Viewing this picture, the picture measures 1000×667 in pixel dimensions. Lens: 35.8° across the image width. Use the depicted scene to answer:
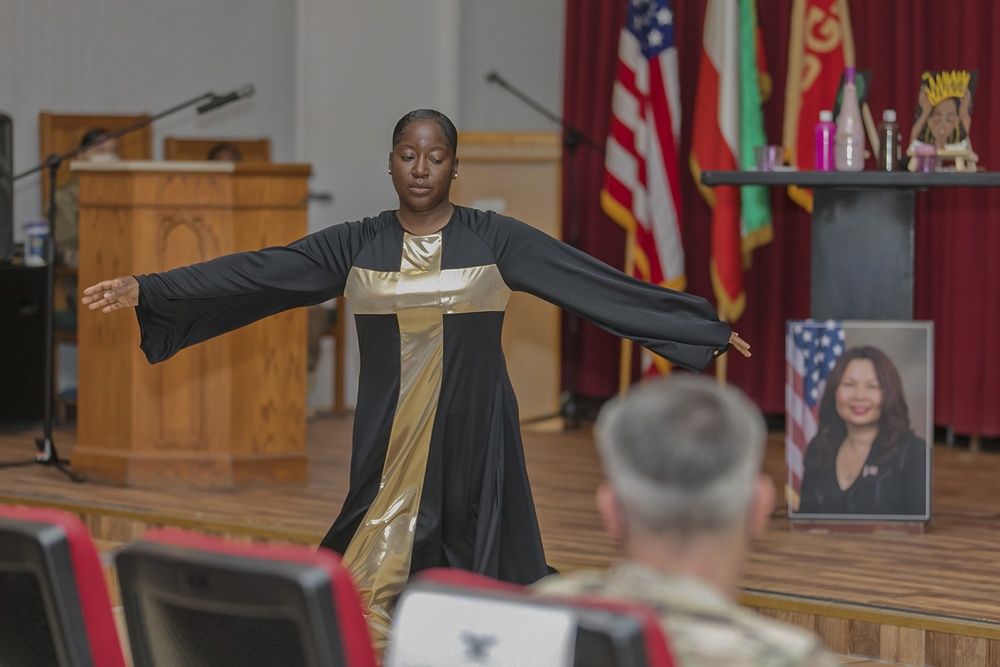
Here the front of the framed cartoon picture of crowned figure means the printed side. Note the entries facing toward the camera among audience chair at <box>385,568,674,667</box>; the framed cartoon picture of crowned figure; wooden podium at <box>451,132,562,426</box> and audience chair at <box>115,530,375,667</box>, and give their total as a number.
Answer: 2

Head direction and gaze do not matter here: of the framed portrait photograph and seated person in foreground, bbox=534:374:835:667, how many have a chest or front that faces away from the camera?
1

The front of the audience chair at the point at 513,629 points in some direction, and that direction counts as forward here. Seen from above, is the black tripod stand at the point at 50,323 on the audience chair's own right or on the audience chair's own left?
on the audience chair's own left

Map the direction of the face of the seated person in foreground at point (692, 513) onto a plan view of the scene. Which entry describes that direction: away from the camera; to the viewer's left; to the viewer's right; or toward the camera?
away from the camera

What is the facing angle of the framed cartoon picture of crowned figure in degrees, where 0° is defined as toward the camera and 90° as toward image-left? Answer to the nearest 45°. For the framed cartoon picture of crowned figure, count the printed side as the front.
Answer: approximately 0°

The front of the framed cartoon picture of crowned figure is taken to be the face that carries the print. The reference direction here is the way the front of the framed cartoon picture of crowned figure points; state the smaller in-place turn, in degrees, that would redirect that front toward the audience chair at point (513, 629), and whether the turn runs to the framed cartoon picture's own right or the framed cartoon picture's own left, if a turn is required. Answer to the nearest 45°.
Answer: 0° — it already faces it

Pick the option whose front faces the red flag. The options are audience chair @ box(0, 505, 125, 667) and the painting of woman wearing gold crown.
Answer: the audience chair

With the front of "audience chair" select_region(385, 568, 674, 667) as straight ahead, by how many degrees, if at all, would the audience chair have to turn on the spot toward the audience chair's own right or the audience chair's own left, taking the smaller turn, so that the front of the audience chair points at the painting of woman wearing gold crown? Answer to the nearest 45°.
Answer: approximately 45° to the audience chair's own left

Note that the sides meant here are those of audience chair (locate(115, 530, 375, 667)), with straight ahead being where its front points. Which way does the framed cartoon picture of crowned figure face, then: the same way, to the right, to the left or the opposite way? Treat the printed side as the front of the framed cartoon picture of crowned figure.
the opposite way

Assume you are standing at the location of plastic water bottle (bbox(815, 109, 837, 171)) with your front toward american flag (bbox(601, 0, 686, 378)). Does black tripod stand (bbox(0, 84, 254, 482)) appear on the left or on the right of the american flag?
left

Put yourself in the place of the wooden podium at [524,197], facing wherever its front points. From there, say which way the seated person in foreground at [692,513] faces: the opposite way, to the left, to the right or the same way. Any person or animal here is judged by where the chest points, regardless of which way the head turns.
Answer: the opposite way

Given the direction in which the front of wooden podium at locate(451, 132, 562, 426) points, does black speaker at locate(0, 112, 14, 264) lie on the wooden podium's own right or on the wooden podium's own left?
on the wooden podium's own right

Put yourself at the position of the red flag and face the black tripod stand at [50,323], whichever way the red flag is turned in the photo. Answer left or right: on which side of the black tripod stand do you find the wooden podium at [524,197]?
right

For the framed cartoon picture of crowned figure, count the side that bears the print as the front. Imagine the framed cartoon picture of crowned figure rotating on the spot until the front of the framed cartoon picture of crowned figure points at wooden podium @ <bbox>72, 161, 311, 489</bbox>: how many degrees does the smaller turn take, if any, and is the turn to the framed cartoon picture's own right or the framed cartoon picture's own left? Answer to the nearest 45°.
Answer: approximately 90° to the framed cartoon picture's own right

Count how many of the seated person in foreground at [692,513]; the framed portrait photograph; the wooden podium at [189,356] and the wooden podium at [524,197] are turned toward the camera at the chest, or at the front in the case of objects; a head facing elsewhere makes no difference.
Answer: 3
